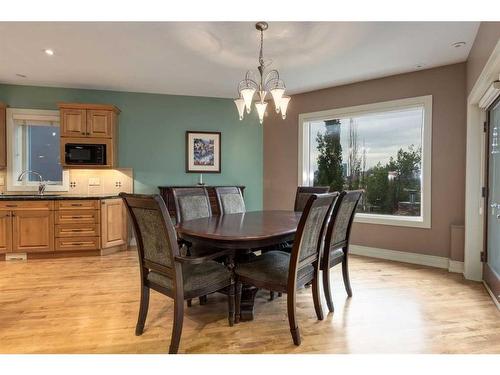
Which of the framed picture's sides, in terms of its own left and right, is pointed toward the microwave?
right

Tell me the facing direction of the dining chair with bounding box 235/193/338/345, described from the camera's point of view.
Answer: facing away from the viewer and to the left of the viewer

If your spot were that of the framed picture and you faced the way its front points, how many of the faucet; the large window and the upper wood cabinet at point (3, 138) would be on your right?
2

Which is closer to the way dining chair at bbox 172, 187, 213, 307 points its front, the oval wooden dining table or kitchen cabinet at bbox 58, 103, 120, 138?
the oval wooden dining table

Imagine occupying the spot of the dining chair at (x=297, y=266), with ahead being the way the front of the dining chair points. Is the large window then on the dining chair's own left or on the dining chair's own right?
on the dining chair's own right

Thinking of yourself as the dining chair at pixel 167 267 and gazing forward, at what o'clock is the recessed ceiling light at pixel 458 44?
The recessed ceiling light is roughly at 1 o'clock from the dining chair.

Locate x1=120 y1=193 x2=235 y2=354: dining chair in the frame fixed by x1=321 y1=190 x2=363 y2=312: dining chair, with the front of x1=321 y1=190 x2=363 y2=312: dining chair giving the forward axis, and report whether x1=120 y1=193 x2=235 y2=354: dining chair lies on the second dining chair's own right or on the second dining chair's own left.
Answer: on the second dining chair's own left

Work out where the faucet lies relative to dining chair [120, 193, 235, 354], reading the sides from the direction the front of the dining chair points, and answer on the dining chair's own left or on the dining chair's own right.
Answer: on the dining chair's own left
